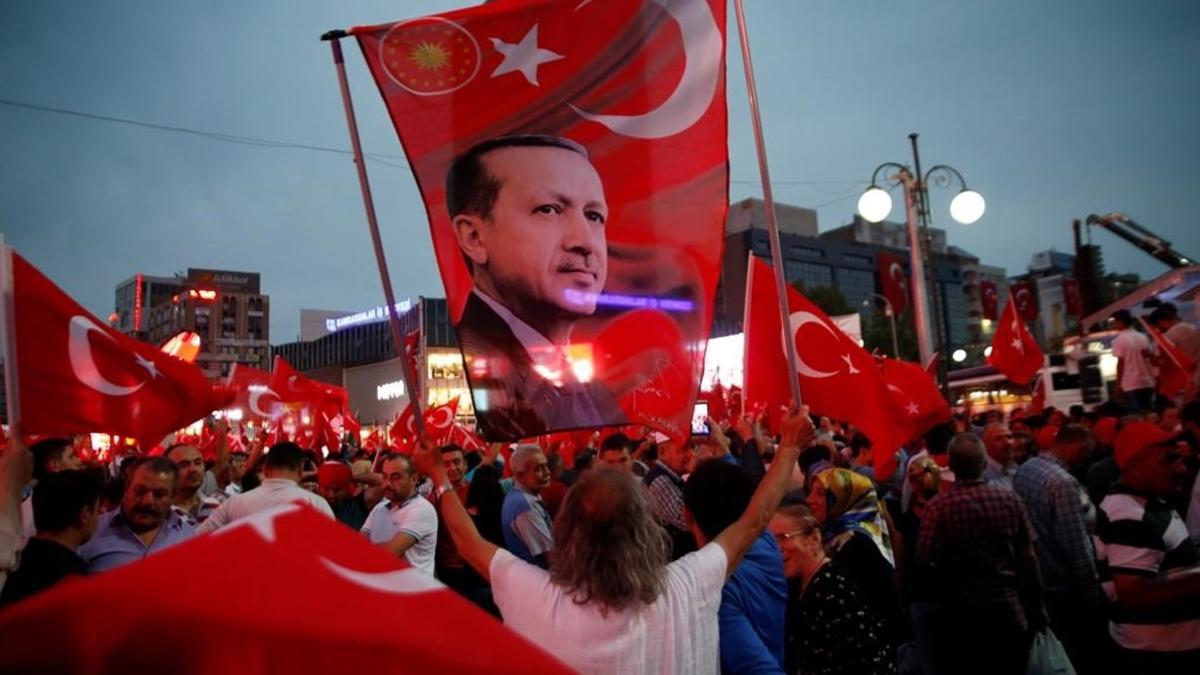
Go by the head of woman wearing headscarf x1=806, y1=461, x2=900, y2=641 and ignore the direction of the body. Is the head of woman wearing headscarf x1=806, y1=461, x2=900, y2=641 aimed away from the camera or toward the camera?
toward the camera

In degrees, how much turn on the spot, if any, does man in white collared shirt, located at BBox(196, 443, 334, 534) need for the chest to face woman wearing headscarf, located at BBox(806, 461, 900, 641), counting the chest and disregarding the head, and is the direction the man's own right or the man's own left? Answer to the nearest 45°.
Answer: approximately 135° to the man's own right

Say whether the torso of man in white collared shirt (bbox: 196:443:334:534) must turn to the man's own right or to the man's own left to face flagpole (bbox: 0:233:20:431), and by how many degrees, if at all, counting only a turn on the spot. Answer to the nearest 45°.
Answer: approximately 135° to the man's own left

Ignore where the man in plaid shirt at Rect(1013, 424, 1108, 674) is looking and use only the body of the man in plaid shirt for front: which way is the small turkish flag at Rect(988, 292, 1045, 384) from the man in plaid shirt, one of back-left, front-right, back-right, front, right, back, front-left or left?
front-left

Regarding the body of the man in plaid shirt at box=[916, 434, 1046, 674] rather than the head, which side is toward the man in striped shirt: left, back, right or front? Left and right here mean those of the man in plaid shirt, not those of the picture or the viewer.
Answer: right

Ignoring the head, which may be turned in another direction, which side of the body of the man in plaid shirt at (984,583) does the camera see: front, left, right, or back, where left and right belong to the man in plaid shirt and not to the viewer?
back

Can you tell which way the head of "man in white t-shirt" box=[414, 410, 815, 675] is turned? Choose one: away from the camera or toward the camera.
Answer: away from the camera

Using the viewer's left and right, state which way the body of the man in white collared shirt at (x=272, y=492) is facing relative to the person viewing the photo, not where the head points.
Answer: facing away from the viewer

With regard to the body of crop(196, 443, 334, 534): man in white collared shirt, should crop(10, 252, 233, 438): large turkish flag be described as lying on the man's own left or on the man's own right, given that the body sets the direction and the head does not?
on the man's own left

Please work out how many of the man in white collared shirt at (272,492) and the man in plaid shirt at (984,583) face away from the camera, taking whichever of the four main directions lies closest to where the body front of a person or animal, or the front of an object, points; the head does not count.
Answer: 2

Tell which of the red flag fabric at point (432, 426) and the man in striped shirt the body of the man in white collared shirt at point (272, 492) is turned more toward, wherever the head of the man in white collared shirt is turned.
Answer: the red flag fabric

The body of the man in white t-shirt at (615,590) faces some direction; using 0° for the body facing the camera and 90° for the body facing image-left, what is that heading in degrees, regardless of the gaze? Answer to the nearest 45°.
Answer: approximately 180°

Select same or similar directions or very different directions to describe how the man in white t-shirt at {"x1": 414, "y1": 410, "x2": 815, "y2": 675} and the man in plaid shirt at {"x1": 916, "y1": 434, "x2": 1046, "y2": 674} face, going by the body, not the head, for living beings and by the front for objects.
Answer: same or similar directions

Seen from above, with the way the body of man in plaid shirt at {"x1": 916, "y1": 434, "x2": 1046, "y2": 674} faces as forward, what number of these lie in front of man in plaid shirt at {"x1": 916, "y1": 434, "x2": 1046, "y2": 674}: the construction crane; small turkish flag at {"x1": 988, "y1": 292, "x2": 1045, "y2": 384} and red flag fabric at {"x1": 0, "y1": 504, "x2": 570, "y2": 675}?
2
